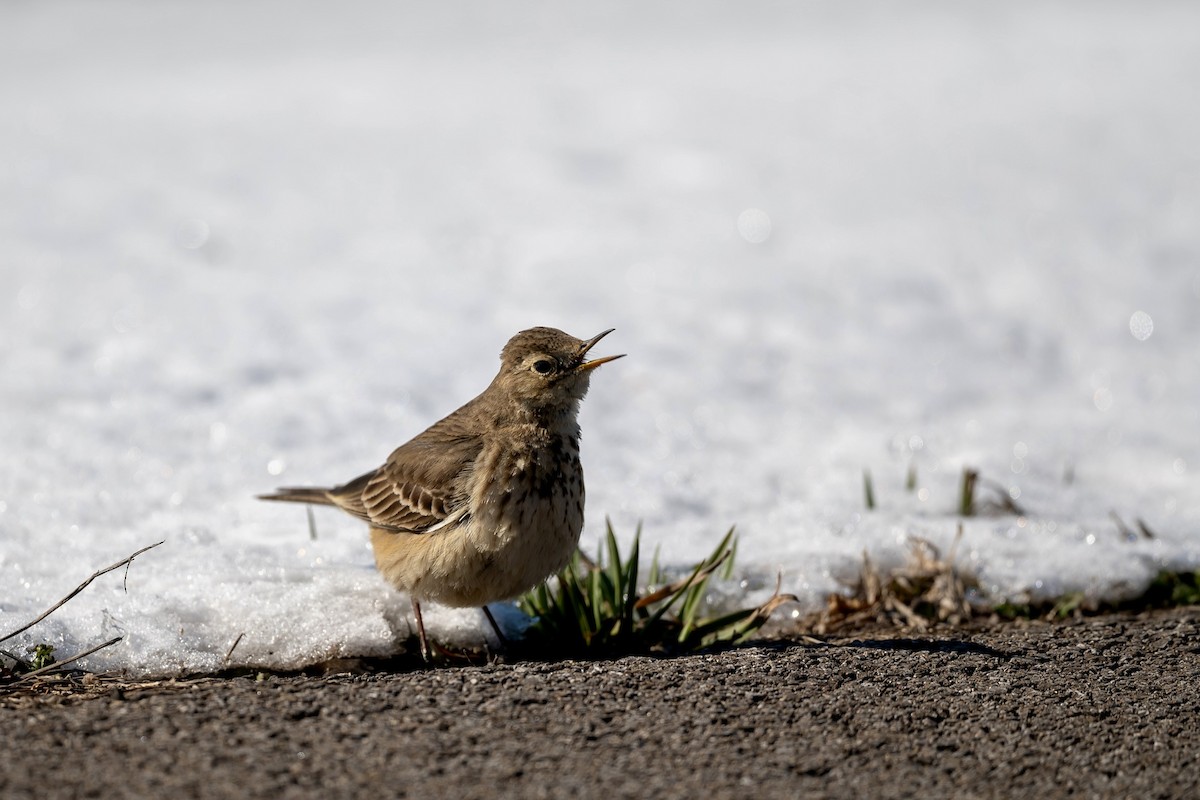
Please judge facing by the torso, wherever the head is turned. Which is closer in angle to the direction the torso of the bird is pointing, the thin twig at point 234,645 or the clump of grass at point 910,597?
the clump of grass

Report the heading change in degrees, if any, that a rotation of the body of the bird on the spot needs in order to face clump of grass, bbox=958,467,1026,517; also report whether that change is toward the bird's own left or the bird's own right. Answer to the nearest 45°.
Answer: approximately 90° to the bird's own left

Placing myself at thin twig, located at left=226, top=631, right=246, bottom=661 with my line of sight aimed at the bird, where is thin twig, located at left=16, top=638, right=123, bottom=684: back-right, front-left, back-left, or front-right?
back-right

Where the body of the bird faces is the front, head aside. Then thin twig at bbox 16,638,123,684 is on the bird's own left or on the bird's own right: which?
on the bird's own right

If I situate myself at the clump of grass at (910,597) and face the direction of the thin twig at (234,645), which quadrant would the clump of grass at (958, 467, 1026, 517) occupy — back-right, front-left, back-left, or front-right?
back-right

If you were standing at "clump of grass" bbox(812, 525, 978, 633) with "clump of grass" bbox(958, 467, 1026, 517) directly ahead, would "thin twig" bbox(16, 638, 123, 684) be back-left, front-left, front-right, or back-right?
back-left

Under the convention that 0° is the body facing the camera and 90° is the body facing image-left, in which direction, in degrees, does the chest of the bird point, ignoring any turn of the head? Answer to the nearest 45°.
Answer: approximately 315°
